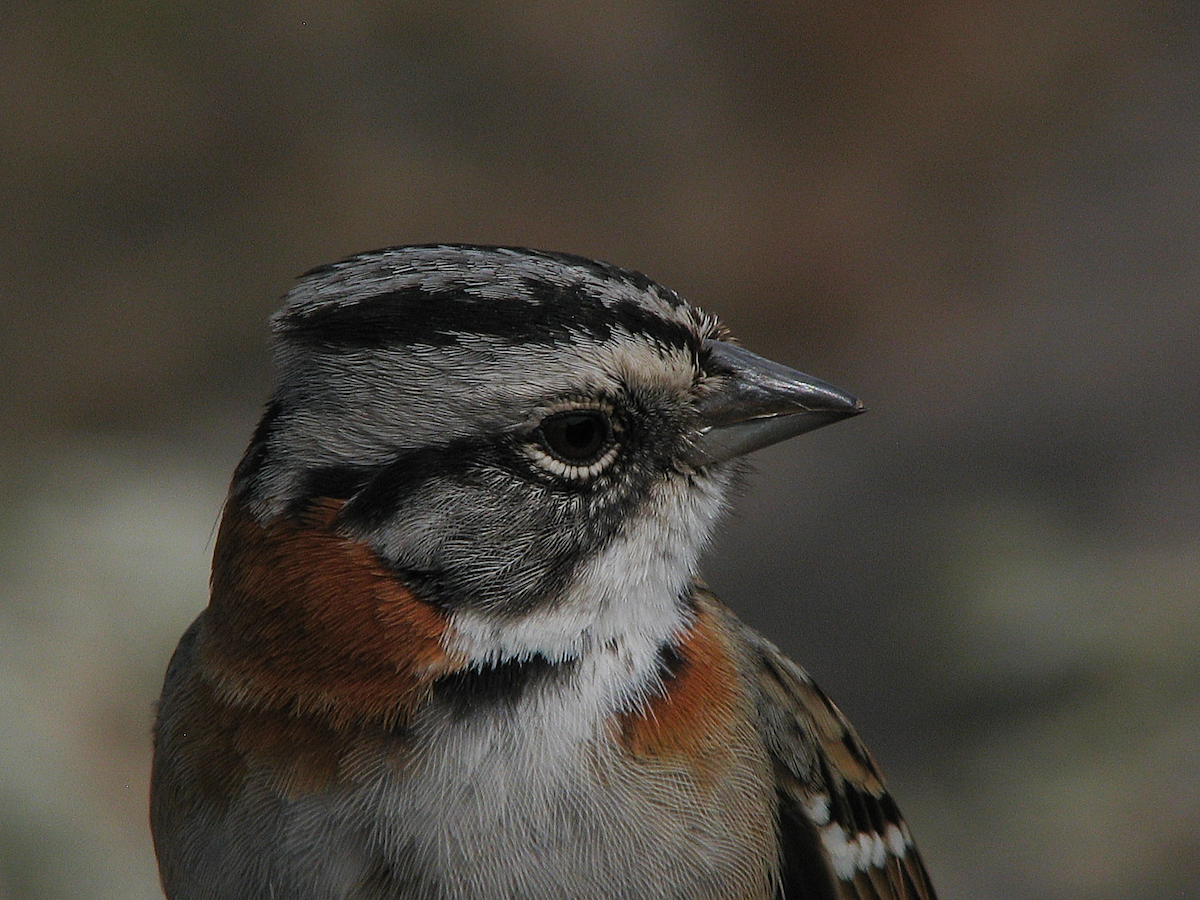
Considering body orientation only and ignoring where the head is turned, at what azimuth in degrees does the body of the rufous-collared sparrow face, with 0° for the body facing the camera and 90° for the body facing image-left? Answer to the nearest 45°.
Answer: approximately 0°
